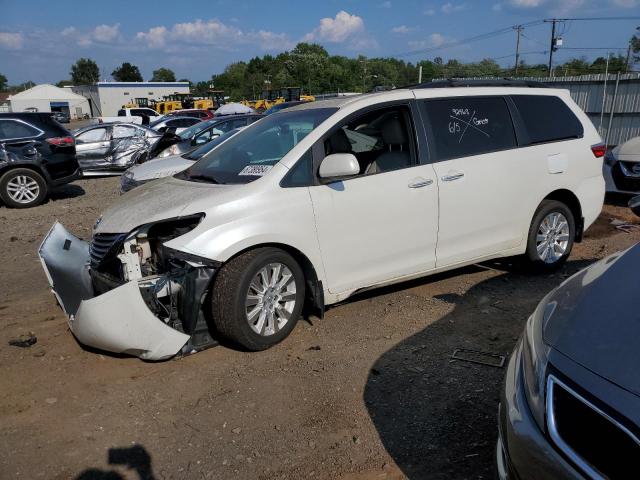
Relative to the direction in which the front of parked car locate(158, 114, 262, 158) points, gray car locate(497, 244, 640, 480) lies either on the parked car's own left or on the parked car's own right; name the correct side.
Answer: on the parked car's own left

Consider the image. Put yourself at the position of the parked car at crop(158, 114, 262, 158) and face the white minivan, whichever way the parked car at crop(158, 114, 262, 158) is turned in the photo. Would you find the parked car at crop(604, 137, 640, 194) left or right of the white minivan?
left

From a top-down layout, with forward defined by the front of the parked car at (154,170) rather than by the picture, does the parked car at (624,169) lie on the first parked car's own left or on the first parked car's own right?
on the first parked car's own left

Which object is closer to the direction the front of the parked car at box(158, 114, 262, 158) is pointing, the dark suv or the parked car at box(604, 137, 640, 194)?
the dark suv

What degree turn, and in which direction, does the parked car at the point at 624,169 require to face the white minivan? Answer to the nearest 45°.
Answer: approximately 45° to its left

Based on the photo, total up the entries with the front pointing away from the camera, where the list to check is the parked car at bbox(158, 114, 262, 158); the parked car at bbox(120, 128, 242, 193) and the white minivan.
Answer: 0

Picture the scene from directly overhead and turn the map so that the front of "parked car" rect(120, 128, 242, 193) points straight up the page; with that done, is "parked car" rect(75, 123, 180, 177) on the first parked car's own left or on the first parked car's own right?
on the first parked car's own right

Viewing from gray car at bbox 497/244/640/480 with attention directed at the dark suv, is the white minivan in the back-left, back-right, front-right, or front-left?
front-right

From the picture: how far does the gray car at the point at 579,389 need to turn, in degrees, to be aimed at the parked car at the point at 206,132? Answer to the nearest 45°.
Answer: approximately 90° to its right

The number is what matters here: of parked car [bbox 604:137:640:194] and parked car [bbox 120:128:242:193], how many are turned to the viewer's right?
0

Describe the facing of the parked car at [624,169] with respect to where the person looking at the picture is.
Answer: facing the viewer and to the left of the viewer

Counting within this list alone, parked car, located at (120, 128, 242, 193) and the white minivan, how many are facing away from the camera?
0

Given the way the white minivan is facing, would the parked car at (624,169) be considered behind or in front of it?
behind
